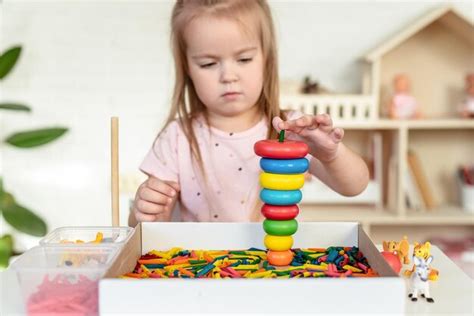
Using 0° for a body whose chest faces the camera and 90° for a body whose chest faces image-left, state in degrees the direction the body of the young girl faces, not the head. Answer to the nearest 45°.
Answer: approximately 0°

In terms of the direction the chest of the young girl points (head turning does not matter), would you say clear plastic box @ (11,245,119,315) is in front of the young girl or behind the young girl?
in front

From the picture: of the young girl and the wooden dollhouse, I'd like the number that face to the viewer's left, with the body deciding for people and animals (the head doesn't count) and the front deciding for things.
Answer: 0

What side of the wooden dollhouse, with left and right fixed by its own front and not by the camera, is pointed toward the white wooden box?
front
